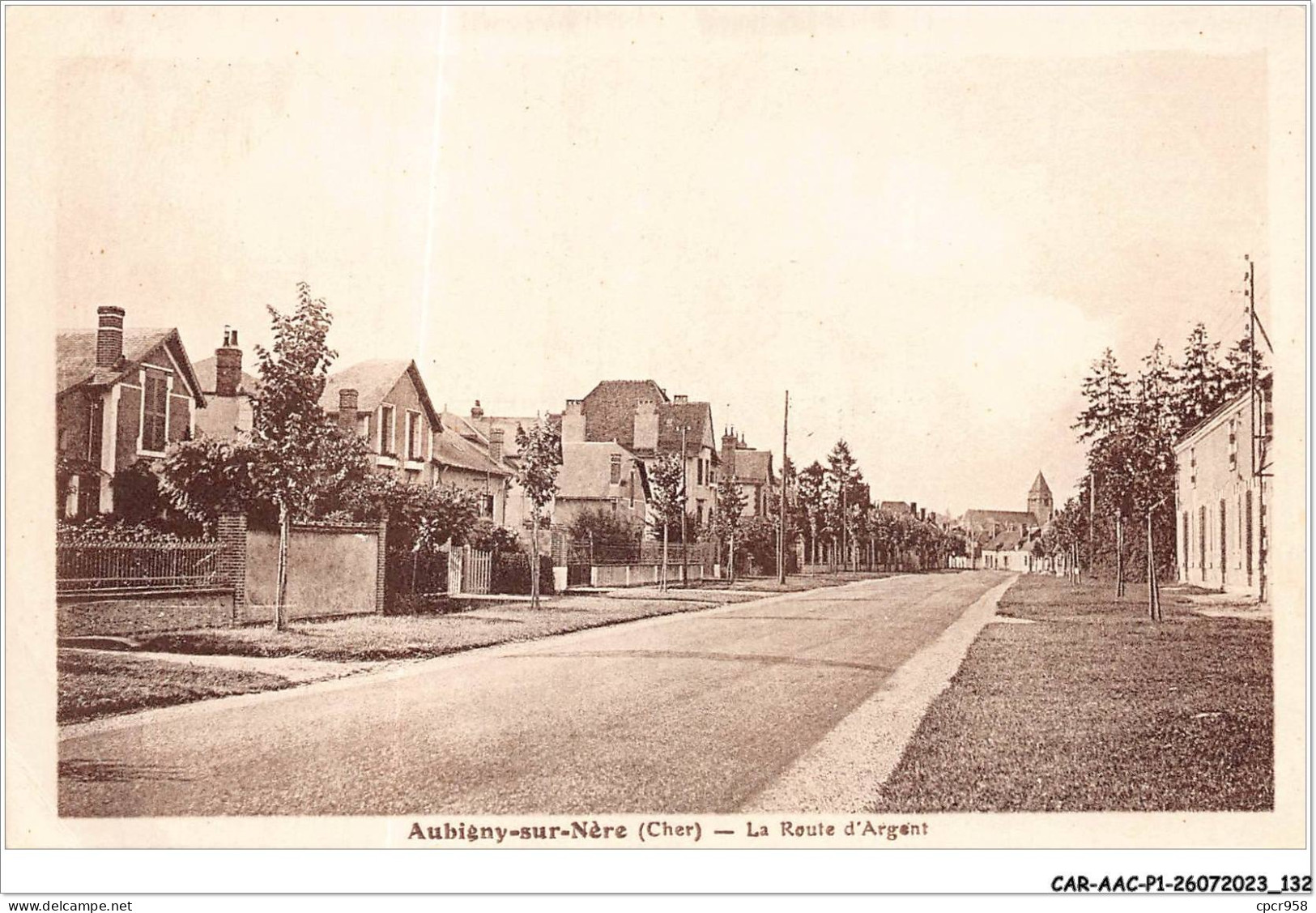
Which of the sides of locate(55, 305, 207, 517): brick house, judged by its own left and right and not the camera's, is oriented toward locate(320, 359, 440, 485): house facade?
left

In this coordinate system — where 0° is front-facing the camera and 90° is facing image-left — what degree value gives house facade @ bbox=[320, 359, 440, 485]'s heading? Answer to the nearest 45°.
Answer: approximately 315°

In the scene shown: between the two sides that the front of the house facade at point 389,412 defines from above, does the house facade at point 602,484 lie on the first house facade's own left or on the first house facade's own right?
on the first house facade's own left

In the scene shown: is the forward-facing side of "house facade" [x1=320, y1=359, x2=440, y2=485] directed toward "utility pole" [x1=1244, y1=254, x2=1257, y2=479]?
yes

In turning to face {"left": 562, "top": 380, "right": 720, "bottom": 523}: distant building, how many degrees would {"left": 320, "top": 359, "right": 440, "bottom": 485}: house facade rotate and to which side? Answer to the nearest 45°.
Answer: approximately 90° to its left

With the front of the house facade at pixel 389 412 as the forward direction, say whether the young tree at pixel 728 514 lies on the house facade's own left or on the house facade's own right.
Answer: on the house facade's own left

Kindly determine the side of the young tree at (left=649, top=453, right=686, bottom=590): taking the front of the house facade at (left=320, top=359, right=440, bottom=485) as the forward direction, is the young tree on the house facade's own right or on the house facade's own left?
on the house facade's own left

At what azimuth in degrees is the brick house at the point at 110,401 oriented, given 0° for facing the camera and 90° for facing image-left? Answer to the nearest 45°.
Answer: approximately 315°
